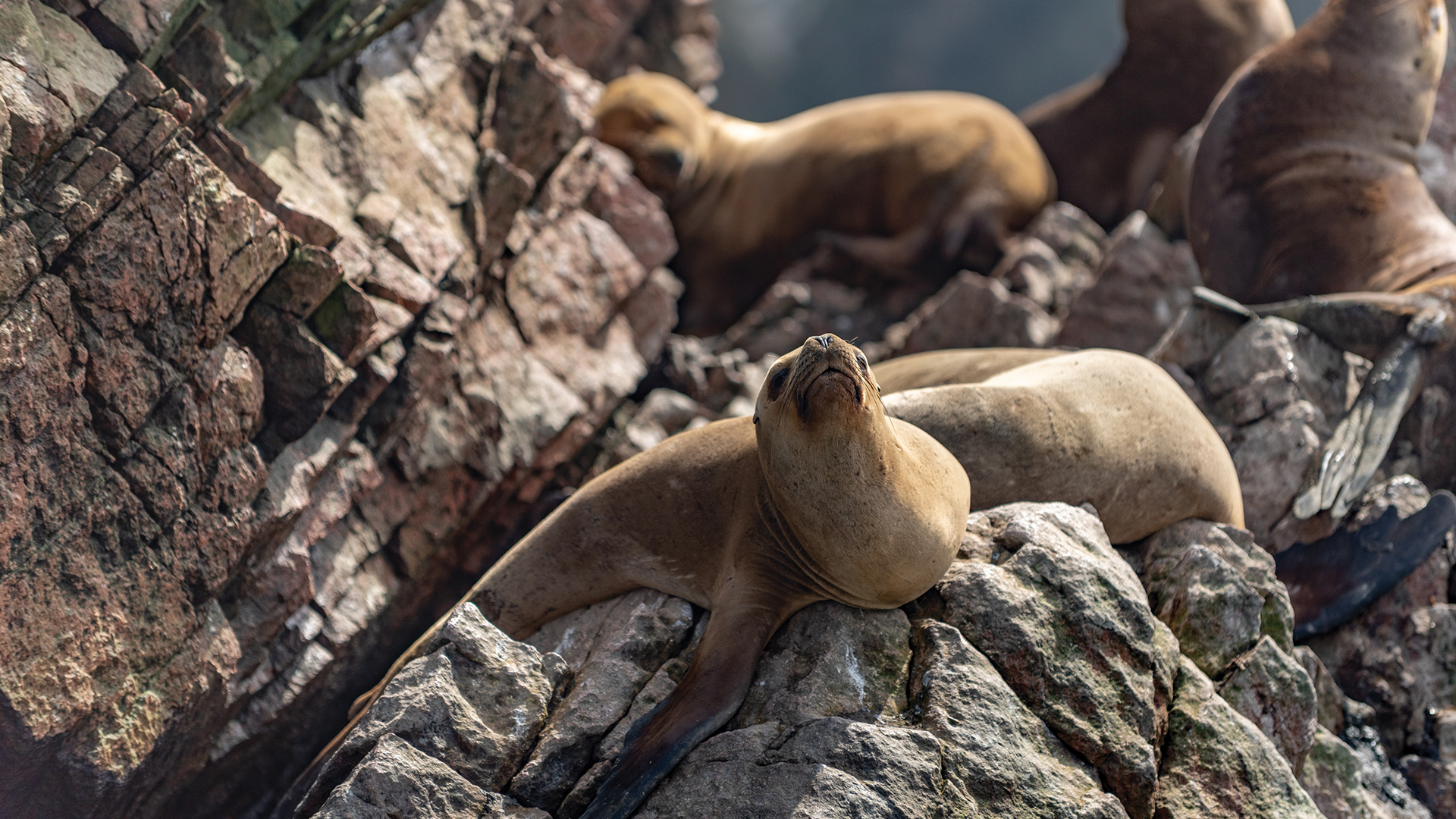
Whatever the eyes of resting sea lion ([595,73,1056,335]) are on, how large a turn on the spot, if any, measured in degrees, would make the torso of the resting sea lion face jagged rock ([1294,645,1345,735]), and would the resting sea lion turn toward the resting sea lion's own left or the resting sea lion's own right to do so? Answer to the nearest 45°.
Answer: approximately 135° to the resting sea lion's own left

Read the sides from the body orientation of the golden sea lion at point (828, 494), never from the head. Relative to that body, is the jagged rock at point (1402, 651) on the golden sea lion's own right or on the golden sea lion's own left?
on the golden sea lion's own left

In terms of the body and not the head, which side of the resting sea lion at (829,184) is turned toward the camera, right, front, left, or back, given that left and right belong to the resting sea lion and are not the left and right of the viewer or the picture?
left

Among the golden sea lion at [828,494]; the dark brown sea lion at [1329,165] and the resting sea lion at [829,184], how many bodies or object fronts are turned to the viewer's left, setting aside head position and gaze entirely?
2

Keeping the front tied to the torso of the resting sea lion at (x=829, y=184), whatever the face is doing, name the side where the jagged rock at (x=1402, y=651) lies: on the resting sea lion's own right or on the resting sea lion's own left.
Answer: on the resting sea lion's own left
